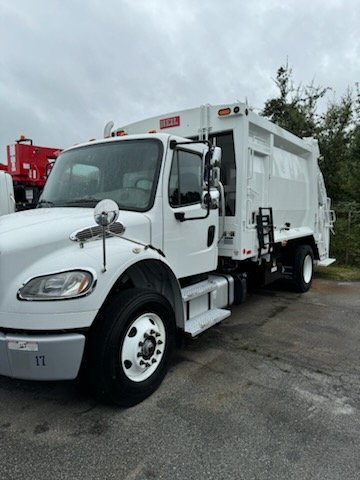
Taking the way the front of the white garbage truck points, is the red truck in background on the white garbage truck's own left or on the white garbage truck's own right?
on the white garbage truck's own right

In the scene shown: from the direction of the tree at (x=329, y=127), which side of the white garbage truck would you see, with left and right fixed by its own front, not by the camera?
back
